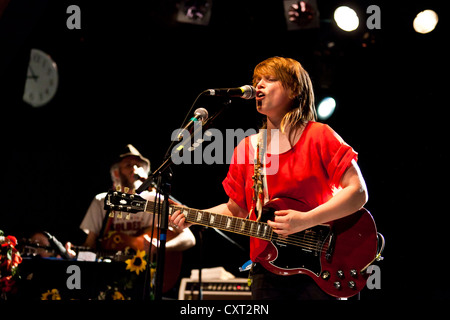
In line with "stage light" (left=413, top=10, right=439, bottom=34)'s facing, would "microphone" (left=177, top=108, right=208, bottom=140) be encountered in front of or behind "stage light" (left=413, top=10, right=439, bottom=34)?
in front

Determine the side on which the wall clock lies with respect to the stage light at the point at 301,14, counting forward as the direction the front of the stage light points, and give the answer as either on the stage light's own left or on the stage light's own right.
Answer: on the stage light's own right

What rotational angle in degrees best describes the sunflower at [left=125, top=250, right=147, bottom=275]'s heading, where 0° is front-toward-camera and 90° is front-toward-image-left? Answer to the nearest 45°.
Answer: approximately 0°

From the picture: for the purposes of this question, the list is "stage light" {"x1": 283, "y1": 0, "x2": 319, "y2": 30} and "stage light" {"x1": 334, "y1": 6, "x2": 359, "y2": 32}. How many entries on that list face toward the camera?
2

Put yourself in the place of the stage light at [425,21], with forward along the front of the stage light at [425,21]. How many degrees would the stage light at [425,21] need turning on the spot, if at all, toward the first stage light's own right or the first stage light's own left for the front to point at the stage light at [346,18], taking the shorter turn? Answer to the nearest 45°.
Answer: approximately 90° to the first stage light's own right

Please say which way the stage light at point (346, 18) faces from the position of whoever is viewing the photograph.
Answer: facing the viewer

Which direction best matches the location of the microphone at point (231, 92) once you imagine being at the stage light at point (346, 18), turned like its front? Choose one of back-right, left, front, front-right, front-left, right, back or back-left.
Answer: front

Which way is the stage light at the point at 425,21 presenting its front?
toward the camera

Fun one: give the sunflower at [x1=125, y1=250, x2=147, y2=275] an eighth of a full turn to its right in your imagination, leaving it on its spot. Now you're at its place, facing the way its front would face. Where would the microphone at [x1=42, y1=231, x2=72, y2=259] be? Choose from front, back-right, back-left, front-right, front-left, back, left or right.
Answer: right

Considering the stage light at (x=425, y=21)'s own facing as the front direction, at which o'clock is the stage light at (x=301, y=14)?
the stage light at (x=301, y=14) is roughly at 3 o'clock from the stage light at (x=425, y=21).

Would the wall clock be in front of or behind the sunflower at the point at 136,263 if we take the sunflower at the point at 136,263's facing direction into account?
behind

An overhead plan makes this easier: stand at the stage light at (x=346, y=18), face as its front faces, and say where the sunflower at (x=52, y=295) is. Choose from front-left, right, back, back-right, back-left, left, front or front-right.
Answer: front-right

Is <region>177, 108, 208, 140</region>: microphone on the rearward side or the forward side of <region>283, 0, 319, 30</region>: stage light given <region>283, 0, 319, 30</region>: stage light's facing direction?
on the forward side

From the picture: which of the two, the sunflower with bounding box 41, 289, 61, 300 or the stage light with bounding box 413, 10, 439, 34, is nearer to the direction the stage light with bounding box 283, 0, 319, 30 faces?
the sunflower

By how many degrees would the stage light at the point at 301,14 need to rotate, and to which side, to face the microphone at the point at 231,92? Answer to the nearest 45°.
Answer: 0° — it already faces it
